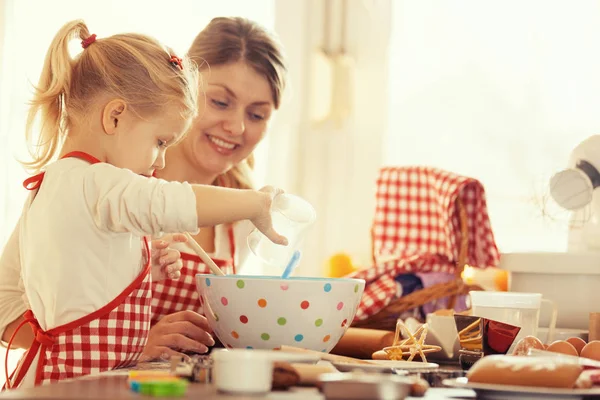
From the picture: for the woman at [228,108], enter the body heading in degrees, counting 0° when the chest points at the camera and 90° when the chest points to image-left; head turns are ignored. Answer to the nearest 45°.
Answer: approximately 315°

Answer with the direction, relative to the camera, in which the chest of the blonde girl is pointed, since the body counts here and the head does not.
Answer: to the viewer's right

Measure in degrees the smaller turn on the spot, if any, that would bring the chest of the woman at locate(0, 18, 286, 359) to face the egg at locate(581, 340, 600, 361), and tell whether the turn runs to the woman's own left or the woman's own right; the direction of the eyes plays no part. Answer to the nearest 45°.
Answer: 0° — they already face it

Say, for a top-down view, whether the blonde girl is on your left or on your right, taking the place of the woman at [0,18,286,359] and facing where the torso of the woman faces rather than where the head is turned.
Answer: on your right

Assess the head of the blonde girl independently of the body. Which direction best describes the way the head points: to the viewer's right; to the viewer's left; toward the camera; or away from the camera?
to the viewer's right
